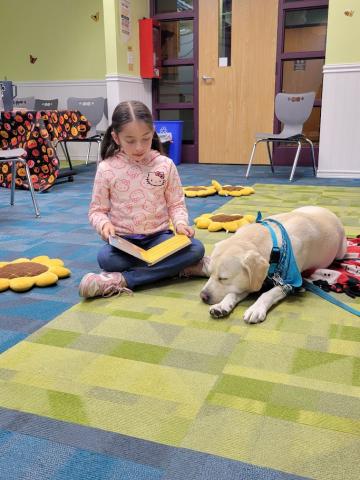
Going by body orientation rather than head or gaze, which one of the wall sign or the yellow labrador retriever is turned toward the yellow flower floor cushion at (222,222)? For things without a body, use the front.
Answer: the wall sign

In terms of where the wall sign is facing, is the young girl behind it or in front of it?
in front

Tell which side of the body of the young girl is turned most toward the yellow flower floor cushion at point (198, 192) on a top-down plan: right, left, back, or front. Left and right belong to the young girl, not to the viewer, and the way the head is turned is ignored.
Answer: back

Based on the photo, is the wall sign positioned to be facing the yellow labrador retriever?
yes

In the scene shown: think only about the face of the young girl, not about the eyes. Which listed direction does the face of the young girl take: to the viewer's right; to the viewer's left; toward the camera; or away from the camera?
toward the camera

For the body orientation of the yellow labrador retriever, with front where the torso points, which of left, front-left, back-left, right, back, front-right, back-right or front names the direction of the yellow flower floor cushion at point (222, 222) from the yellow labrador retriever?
back-right

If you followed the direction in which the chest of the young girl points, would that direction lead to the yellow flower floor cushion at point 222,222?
no

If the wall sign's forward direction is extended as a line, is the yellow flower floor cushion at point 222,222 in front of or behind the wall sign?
in front

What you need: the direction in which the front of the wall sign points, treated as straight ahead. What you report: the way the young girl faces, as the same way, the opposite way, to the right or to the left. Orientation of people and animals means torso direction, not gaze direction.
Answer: the same way

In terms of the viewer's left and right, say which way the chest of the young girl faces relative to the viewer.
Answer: facing the viewer

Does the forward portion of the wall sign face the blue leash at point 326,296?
yes

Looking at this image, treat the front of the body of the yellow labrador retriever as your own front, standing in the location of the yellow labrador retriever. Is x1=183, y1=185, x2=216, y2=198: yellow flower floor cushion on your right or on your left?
on your right

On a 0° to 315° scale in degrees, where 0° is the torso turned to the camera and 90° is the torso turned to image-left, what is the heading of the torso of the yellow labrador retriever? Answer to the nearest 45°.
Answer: approximately 45°

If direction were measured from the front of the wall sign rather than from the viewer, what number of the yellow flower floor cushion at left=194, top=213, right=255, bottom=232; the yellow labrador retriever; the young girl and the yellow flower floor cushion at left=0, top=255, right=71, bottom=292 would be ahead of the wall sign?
4

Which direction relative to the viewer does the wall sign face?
toward the camera

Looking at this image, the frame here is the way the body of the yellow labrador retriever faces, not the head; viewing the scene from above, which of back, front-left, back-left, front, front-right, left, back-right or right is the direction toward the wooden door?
back-right

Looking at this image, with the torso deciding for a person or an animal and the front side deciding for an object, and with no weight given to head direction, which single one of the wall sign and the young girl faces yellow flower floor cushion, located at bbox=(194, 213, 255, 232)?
the wall sign
